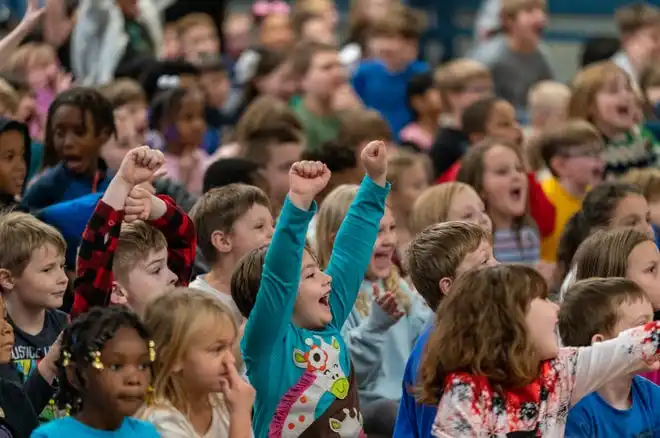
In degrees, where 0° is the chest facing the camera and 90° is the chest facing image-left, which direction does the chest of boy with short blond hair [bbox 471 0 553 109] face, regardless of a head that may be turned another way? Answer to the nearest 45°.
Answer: approximately 315°

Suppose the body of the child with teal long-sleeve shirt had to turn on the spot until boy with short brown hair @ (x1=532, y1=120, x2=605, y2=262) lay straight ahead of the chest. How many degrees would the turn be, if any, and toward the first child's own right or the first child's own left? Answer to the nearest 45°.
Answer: approximately 90° to the first child's own left

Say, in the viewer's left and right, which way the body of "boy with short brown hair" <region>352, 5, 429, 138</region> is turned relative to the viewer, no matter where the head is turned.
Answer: facing the viewer and to the right of the viewer

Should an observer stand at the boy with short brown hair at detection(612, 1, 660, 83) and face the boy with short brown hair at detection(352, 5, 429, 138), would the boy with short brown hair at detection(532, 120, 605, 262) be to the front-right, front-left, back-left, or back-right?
front-left

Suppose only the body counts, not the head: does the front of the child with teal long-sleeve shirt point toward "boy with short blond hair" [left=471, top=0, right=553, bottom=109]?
no

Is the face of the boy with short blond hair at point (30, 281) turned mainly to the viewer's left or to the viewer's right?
to the viewer's right

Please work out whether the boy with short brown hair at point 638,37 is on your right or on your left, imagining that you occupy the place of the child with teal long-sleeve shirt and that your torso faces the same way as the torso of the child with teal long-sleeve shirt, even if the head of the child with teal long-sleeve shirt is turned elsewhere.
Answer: on your left

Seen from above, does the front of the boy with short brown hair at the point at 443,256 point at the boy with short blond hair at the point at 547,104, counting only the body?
no

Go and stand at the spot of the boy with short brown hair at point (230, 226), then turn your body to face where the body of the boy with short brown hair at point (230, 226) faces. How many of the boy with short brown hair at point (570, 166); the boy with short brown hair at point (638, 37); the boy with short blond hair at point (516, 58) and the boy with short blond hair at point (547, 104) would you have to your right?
0

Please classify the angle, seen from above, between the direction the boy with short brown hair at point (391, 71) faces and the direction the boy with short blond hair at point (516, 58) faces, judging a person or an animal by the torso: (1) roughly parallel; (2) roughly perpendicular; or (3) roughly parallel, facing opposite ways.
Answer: roughly parallel

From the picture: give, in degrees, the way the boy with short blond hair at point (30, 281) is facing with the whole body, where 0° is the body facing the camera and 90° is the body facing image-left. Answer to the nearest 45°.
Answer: approximately 315°

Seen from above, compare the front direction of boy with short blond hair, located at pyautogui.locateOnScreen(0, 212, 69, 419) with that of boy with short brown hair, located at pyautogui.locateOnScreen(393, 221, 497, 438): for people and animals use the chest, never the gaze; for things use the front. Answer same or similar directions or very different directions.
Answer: same or similar directions

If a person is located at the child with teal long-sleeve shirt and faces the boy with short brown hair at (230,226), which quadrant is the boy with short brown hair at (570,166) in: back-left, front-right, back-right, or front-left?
front-right

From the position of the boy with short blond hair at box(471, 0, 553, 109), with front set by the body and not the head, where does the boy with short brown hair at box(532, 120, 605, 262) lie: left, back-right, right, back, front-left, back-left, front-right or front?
front-right
